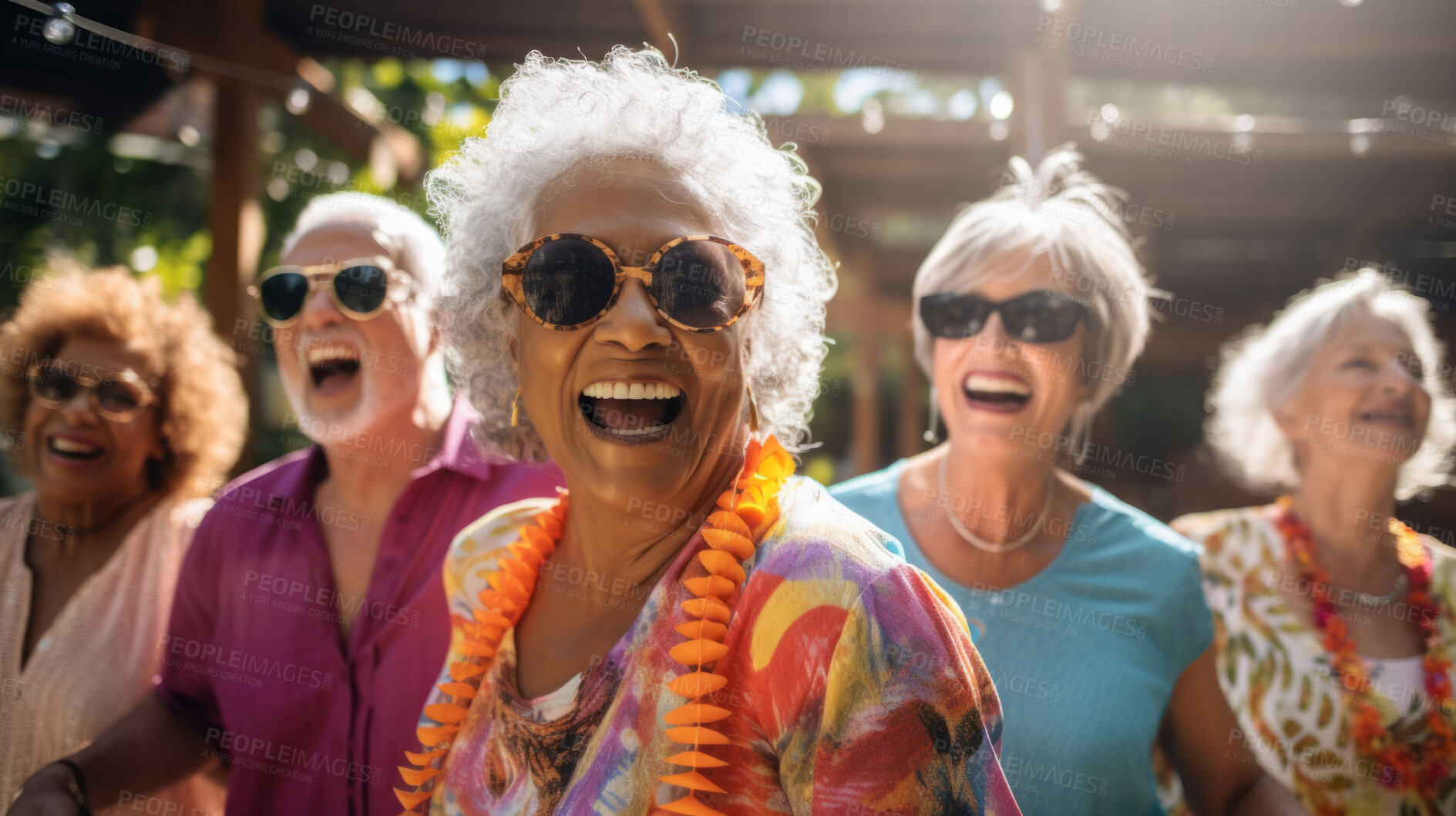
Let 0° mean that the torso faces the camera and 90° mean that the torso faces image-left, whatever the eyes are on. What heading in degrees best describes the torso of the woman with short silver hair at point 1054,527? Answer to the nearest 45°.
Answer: approximately 0°

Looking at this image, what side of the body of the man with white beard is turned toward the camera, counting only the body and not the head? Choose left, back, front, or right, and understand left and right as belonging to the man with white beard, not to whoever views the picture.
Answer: front

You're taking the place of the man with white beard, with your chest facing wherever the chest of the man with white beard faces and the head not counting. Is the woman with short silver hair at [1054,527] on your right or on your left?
on your left

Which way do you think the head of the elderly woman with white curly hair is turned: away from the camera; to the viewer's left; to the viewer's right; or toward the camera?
toward the camera

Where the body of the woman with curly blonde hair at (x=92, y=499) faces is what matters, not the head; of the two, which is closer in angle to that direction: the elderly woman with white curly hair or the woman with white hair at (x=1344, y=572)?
the elderly woman with white curly hair

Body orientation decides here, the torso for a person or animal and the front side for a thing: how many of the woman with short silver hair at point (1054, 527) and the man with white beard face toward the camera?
2

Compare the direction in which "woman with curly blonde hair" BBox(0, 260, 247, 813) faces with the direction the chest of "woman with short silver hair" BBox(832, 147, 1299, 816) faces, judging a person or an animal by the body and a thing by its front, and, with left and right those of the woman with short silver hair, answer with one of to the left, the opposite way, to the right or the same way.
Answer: the same way

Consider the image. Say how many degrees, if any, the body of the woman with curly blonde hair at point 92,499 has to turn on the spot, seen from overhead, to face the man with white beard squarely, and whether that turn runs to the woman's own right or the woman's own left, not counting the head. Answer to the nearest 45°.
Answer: approximately 90° to the woman's own left

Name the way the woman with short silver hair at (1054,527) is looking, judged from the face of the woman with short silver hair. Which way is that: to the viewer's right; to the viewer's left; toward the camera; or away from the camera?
toward the camera

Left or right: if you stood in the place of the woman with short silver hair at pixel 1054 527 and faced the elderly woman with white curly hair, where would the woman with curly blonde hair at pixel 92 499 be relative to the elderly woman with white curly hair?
right

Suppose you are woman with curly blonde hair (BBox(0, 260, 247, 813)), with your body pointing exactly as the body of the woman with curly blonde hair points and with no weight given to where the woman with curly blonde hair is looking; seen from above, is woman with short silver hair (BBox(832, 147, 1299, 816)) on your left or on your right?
on your left

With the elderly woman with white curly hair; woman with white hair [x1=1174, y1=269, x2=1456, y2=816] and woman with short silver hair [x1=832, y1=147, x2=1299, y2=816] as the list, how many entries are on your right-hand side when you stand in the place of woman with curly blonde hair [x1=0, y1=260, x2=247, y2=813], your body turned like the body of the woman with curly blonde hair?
0

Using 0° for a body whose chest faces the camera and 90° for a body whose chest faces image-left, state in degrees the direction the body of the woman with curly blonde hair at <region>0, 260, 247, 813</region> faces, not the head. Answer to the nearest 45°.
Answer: approximately 45°

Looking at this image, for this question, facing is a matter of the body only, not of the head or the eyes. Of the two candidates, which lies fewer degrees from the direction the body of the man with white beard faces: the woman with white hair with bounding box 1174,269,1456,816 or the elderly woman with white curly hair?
the elderly woman with white curly hair

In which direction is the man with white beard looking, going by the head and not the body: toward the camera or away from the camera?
toward the camera

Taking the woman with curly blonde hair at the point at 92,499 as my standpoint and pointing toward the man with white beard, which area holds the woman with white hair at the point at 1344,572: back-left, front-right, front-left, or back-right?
front-left

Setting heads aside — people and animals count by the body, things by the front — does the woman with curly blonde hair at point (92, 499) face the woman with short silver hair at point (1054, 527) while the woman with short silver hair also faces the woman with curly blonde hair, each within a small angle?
no

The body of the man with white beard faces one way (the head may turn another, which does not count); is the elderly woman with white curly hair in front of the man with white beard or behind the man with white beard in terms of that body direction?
in front
